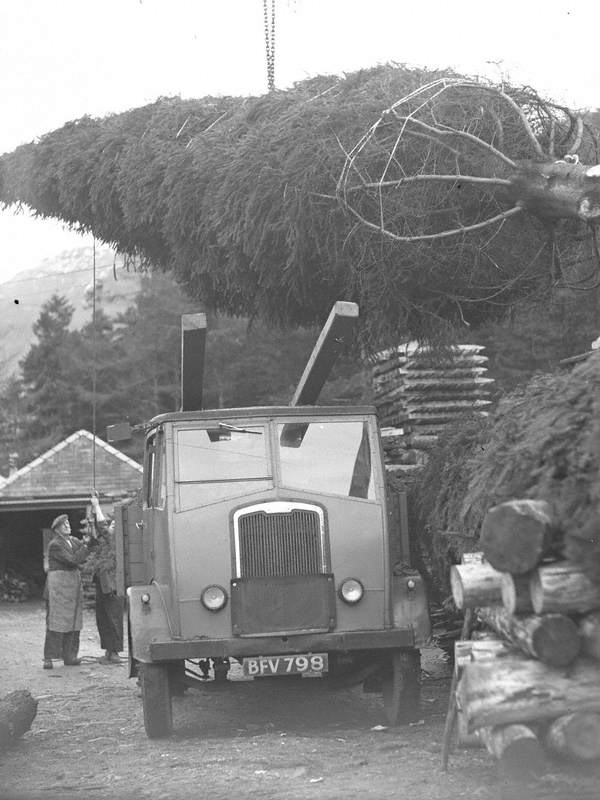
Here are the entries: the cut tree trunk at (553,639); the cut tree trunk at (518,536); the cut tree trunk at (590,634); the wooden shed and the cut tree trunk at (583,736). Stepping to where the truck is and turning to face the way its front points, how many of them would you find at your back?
1

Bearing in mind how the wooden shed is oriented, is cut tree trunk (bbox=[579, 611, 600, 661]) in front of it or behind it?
in front

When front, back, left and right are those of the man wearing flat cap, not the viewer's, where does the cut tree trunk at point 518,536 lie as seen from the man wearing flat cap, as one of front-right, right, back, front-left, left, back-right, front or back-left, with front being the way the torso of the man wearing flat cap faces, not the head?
front-right

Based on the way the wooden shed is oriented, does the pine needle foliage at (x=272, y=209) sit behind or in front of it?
in front

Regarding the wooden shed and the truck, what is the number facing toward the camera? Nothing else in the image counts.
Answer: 2

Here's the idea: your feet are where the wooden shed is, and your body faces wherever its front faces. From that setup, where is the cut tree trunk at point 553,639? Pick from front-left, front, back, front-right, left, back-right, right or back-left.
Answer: front

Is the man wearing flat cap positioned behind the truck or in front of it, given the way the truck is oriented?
behind

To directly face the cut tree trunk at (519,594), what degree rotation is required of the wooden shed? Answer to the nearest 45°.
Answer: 0° — it already faces it

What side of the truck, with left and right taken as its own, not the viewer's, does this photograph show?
front

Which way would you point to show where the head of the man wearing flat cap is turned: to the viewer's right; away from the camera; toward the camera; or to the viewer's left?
to the viewer's right

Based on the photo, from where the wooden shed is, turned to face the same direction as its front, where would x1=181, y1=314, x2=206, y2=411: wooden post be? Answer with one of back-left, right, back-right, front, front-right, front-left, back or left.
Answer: front

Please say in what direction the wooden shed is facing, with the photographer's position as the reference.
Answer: facing the viewer

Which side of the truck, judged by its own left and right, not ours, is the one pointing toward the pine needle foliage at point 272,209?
back

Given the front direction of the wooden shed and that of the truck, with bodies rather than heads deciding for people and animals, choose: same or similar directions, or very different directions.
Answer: same or similar directions

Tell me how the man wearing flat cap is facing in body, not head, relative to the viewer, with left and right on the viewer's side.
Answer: facing the viewer and to the right of the viewer
